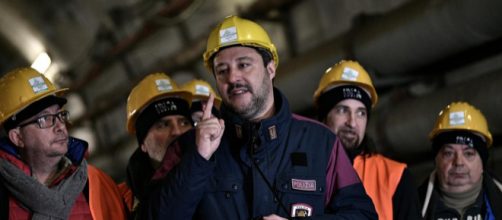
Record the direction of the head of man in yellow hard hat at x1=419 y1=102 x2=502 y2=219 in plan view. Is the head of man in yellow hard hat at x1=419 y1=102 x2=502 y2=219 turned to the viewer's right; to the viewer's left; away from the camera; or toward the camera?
toward the camera

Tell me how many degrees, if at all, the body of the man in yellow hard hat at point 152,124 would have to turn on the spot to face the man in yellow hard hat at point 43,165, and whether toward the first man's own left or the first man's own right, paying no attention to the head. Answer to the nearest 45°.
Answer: approximately 90° to the first man's own right

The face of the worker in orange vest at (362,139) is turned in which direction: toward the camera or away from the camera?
toward the camera

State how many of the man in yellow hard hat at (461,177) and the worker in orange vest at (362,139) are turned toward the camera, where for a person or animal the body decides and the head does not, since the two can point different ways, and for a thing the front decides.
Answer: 2

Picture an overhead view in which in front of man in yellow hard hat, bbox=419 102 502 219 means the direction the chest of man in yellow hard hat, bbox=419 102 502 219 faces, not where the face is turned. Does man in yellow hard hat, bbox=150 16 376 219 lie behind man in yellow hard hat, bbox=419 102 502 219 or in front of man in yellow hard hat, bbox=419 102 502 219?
in front

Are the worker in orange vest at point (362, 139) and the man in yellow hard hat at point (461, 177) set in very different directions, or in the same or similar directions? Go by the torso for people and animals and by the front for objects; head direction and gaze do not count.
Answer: same or similar directions

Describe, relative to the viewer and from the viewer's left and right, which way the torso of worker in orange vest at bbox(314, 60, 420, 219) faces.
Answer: facing the viewer

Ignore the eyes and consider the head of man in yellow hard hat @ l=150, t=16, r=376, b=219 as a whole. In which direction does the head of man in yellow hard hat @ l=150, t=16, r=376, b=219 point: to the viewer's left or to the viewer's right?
to the viewer's left

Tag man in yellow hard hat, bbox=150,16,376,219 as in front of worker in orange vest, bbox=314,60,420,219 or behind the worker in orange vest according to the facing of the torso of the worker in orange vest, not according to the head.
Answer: in front

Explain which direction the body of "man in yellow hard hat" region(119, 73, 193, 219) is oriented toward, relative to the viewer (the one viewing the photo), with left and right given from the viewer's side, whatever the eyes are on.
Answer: facing the viewer and to the right of the viewer

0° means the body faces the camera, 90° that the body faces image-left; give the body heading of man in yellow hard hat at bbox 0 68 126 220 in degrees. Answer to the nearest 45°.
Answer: approximately 315°

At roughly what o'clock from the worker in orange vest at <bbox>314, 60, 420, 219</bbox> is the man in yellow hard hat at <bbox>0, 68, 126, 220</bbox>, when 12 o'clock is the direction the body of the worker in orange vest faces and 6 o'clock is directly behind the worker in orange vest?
The man in yellow hard hat is roughly at 2 o'clock from the worker in orange vest.

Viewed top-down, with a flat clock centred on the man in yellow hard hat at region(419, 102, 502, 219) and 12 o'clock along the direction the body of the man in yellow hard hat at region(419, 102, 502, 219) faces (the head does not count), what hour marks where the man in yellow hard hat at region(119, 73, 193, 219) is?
the man in yellow hard hat at region(119, 73, 193, 219) is roughly at 2 o'clock from the man in yellow hard hat at region(419, 102, 502, 219).

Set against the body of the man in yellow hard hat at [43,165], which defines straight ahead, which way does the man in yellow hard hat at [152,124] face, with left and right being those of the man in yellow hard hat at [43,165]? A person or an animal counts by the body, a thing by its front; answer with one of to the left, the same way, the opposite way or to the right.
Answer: the same way
